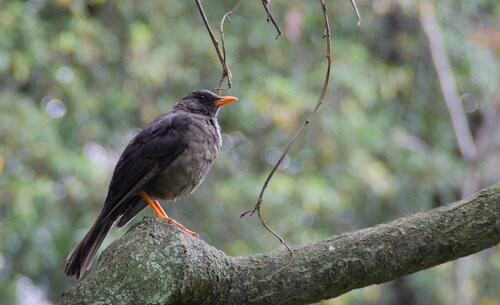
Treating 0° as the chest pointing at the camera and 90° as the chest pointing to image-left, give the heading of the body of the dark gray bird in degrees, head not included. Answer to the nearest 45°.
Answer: approximately 270°

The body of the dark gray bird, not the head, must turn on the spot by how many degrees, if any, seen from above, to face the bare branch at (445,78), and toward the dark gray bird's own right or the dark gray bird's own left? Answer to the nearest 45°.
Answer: approximately 45° to the dark gray bird's own left
